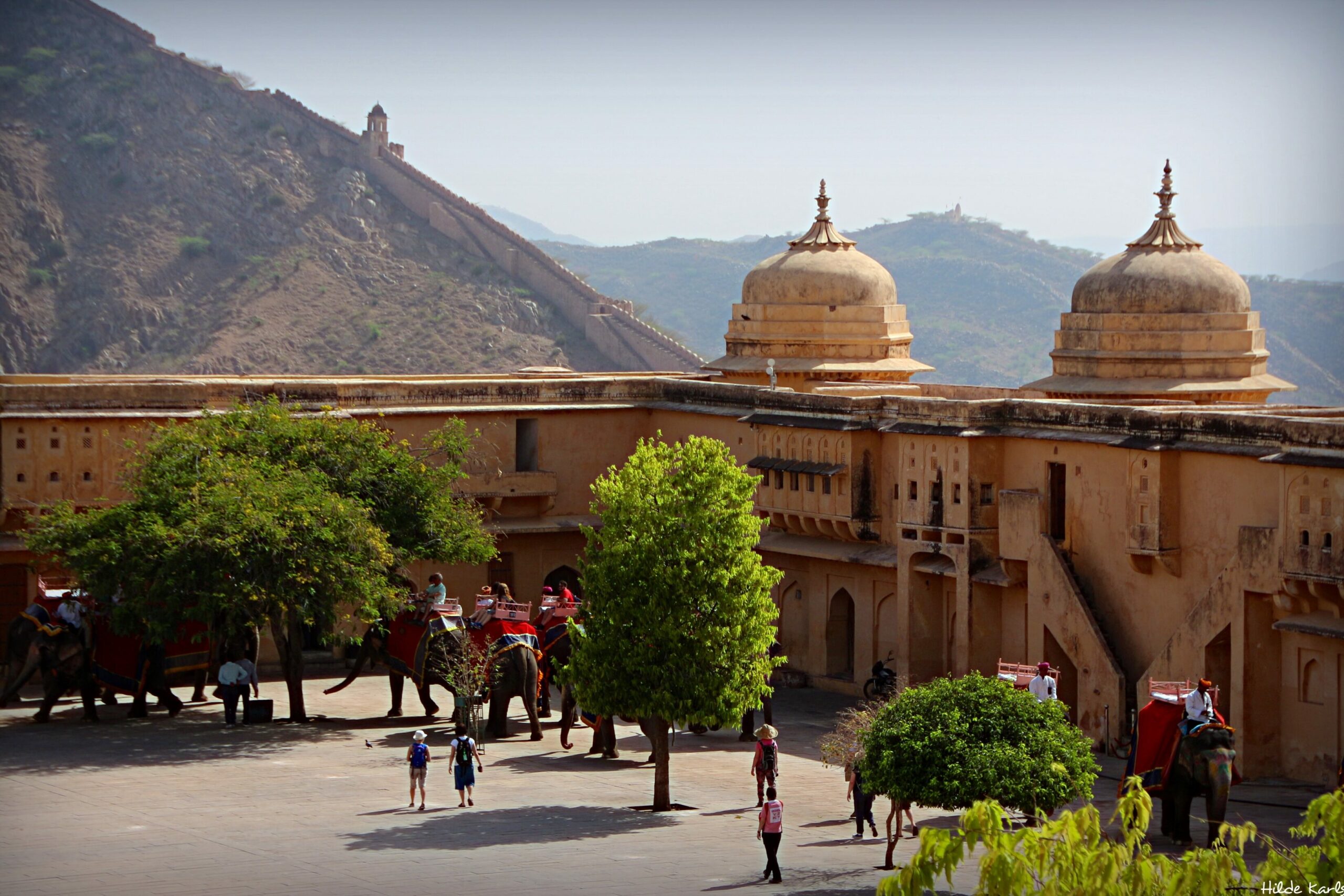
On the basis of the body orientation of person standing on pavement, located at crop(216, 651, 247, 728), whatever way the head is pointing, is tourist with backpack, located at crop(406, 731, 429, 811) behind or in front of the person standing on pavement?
behind

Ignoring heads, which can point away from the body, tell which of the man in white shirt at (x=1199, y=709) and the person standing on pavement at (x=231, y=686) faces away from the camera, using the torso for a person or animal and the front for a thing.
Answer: the person standing on pavement

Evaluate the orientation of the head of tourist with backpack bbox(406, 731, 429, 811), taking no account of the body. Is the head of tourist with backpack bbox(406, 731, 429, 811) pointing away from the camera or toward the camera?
away from the camera

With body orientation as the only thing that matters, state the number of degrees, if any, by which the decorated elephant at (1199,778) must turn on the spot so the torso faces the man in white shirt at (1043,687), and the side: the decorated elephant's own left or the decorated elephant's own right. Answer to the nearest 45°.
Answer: approximately 180°

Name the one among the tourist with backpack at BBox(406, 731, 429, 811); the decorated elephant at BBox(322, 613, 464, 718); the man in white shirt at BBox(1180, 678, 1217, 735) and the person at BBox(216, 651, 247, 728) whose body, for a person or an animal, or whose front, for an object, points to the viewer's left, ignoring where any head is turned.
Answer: the decorated elephant

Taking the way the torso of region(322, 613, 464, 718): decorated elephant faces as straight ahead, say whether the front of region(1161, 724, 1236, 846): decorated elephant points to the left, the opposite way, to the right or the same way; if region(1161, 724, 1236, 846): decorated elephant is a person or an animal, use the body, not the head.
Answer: to the left

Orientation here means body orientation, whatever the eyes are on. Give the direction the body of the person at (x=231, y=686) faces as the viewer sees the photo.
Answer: away from the camera

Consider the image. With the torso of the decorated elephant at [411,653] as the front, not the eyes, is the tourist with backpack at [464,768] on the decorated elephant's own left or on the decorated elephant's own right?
on the decorated elephant's own left

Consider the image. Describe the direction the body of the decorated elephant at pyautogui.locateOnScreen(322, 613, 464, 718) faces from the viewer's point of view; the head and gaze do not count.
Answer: to the viewer's left

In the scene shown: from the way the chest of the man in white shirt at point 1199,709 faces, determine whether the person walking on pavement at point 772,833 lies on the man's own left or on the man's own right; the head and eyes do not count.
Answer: on the man's own right

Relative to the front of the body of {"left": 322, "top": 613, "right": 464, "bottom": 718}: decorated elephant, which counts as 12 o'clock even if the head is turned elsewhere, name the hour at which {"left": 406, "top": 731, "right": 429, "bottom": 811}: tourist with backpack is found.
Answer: The tourist with backpack is roughly at 9 o'clock from the decorated elephant.

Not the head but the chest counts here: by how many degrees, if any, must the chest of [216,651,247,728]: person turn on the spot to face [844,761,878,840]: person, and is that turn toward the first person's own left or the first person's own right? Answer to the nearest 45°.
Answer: approximately 135° to the first person's own right

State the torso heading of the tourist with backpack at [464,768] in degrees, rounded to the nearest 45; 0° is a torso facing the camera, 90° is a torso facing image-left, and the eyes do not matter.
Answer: approximately 180°
